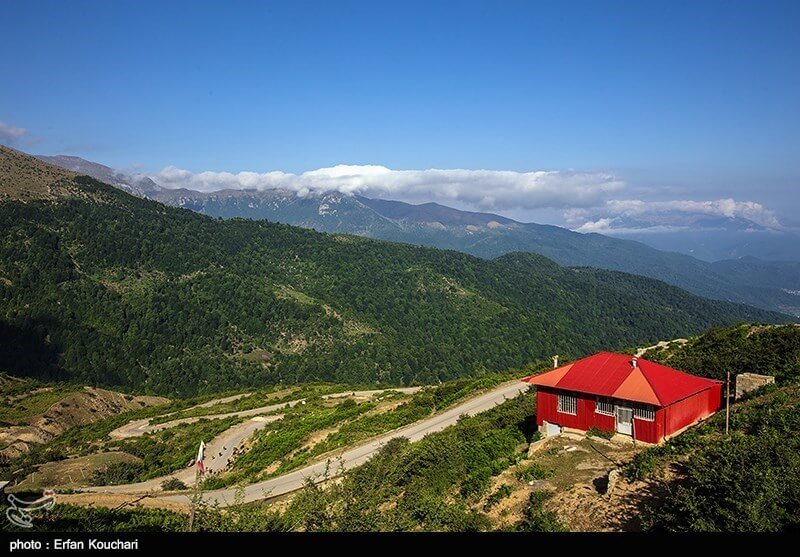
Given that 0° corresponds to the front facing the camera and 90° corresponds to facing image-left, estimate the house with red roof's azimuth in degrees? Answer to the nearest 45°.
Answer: approximately 45°

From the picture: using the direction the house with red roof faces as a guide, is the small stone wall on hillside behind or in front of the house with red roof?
behind
